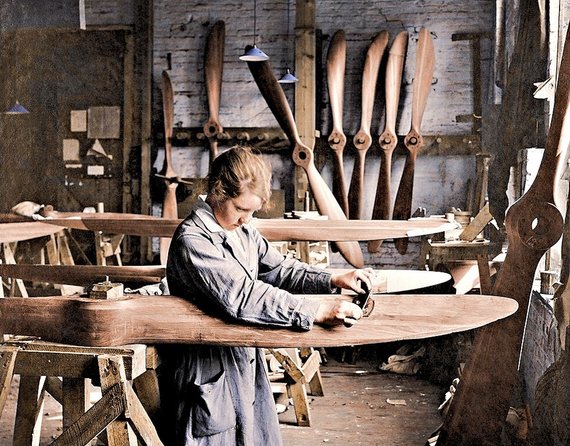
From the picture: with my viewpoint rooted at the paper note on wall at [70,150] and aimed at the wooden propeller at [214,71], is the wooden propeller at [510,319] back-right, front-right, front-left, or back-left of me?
front-right

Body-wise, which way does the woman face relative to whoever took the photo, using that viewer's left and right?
facing the viewer and to the right of the viewer

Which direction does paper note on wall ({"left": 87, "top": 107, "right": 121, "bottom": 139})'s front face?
toward the camera

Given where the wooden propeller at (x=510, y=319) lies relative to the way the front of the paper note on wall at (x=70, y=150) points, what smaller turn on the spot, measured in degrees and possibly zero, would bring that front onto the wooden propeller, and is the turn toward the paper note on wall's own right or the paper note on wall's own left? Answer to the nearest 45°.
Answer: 0° — it already faces it

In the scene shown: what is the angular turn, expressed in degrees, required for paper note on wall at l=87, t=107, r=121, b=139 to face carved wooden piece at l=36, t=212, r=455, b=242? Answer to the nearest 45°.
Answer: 0° — it already faces it

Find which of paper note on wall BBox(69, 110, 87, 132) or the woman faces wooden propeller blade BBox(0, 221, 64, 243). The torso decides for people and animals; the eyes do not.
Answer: the paper note on wall

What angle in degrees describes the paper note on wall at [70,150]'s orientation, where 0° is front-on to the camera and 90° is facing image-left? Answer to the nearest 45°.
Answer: approximately 0°

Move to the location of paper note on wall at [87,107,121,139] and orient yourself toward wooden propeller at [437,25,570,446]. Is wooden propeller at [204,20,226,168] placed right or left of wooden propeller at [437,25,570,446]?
left

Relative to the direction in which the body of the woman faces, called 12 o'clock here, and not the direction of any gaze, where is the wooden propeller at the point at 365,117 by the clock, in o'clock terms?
The wooden propeller is roughly at 8 o'clock from the woman.

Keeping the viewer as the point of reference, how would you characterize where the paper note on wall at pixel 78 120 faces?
facing the viewer

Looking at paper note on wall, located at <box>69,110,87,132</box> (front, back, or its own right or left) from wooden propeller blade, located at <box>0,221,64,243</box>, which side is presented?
front

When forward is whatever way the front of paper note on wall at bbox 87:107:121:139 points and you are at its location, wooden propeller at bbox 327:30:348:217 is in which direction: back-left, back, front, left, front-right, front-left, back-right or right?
front-left

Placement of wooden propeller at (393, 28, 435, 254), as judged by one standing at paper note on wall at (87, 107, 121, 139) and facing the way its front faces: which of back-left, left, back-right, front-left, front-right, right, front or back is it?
front-left

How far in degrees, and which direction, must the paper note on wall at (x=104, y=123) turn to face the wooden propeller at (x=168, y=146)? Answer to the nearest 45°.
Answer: approximately 45° to its left

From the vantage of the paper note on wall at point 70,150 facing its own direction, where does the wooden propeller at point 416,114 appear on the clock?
The wooden propeller is roughly at 10 o'clock from the paper note on wall.

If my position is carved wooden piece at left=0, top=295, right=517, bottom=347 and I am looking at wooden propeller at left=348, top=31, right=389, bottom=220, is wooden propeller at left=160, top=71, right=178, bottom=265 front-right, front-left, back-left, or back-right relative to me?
front-left
